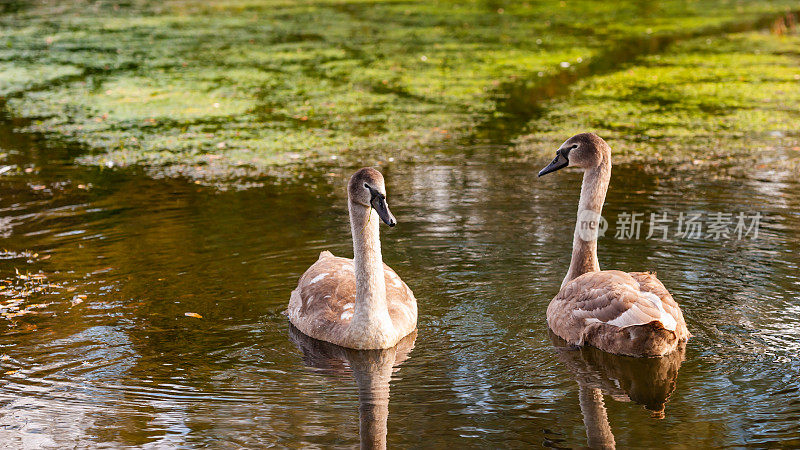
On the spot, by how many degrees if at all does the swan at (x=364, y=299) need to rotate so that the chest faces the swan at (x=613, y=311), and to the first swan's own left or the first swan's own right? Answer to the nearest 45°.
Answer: approximately 45° to the first swan's own left

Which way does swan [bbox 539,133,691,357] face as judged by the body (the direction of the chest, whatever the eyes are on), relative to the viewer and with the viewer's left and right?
facing away from the viewer and to the left of the viewer

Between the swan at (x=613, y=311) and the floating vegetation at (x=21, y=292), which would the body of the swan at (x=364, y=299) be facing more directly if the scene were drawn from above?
the swan

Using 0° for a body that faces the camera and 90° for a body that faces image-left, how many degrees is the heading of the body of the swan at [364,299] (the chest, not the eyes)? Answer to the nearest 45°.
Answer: approximately 315°

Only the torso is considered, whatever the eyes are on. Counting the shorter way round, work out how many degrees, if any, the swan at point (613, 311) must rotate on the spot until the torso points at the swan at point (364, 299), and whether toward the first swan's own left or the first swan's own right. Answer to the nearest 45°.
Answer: approximately 45° to the first swan's own left
